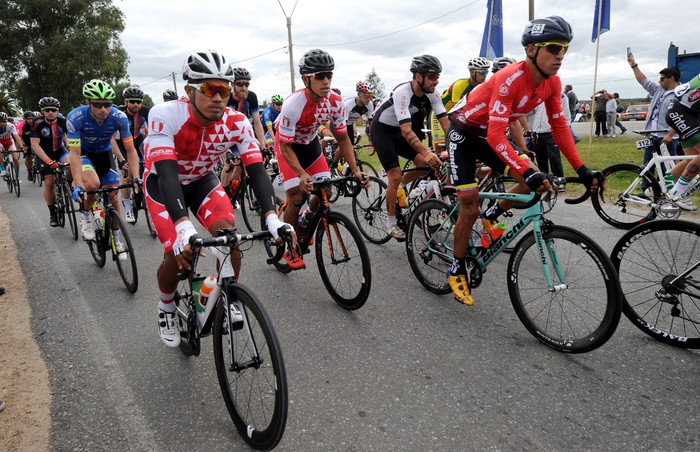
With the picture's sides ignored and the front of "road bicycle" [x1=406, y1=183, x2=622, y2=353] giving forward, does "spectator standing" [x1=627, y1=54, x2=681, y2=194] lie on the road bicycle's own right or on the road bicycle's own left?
on the road bicycle's own left

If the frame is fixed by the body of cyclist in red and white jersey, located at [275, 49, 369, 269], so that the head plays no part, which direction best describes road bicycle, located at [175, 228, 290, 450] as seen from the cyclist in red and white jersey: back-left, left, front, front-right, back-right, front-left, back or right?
front-right

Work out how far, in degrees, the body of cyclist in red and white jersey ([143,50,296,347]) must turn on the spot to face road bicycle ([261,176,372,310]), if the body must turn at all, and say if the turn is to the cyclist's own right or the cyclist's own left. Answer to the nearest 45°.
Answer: approximately 90° to the cyclist's own left

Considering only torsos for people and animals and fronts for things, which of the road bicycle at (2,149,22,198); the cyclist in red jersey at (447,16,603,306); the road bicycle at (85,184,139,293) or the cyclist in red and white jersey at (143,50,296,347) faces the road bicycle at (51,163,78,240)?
the road bicycle at (2,149,22,198)

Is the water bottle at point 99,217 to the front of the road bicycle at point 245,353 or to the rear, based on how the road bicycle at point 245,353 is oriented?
to the rear

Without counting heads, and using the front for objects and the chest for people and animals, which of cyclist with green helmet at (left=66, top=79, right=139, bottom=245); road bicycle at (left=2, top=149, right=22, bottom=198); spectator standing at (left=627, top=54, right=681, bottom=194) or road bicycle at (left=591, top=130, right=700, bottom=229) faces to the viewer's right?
road bicycle at (left=591, top=130, right=700, bottom=229)

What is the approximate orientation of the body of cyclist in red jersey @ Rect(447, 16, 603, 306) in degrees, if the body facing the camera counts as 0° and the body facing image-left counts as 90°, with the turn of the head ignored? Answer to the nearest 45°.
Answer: approximately 315°

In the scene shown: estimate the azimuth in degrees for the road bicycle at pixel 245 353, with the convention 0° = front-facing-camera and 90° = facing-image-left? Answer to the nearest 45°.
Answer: approximately 315°
